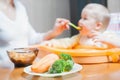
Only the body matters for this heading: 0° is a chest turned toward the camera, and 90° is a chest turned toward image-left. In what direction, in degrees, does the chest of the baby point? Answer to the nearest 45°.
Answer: approximately 90°

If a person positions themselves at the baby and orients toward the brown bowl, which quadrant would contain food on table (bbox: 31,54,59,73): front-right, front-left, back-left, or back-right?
front-left

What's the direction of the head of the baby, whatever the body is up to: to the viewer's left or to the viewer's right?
to the viewer's left

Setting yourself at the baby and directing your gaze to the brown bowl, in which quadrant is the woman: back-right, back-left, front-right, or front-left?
front-right
